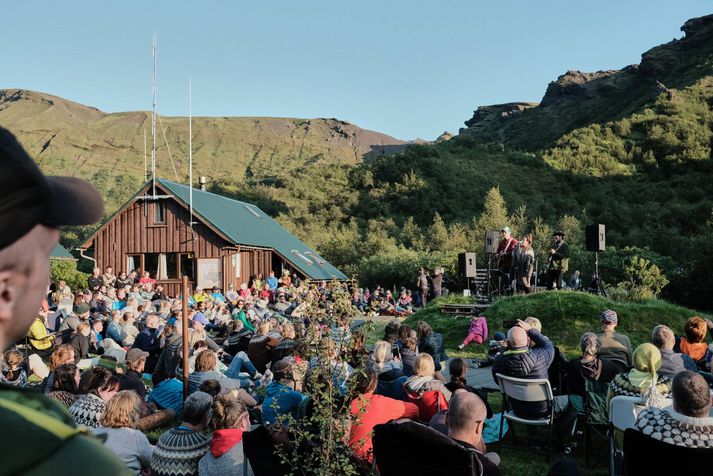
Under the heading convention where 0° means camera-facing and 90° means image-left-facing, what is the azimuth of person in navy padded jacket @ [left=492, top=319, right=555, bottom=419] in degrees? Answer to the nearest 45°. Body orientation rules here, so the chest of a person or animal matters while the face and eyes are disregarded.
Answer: approximately 180°

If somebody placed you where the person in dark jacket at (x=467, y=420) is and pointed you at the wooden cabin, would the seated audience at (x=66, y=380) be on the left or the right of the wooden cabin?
left

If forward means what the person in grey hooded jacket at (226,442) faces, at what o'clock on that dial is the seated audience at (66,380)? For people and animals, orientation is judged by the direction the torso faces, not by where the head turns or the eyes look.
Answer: the seated audience at (66,380) is roughly at 9 o'clock from the person in grey hooded jacket at (226,442).

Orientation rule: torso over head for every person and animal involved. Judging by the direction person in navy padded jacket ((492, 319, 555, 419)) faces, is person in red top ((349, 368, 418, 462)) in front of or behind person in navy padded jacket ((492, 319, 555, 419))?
behind

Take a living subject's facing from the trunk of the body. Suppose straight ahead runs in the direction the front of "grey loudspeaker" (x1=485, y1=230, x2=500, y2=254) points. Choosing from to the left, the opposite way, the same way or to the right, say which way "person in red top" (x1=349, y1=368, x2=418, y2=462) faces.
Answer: the opposite way

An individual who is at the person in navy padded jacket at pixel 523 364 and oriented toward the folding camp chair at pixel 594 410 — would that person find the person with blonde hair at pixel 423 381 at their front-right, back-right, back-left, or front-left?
back-right

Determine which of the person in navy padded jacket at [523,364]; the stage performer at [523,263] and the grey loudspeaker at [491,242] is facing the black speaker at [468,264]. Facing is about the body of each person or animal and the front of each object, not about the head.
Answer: the person in navy padded jacket

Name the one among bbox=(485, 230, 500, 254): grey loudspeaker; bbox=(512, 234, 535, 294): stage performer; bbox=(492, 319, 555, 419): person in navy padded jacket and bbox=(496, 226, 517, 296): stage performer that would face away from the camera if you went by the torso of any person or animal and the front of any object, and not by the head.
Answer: the person in navy padded jacket

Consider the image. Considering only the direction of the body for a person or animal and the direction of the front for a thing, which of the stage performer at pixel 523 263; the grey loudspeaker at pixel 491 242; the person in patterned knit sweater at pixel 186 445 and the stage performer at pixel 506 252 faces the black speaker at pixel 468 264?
the person in patterned knit sweater

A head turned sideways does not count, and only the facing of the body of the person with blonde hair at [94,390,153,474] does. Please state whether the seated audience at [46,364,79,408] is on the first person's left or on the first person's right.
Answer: on the first person's left

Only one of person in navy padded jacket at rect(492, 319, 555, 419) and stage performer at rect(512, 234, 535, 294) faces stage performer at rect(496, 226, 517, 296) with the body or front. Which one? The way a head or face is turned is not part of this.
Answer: the person in navy padded jacket

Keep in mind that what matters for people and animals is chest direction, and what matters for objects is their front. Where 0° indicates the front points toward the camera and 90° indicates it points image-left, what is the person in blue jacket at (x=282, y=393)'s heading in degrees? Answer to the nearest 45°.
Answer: approximately 225°

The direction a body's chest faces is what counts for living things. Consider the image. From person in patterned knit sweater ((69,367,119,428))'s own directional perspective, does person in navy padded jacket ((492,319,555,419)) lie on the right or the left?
on their right

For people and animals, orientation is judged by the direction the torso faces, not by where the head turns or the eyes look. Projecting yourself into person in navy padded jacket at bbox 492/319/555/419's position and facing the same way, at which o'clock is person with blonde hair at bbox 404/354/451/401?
The person with blonde hair is roughly at 8 o'clock from the person in navy padded jacket.
